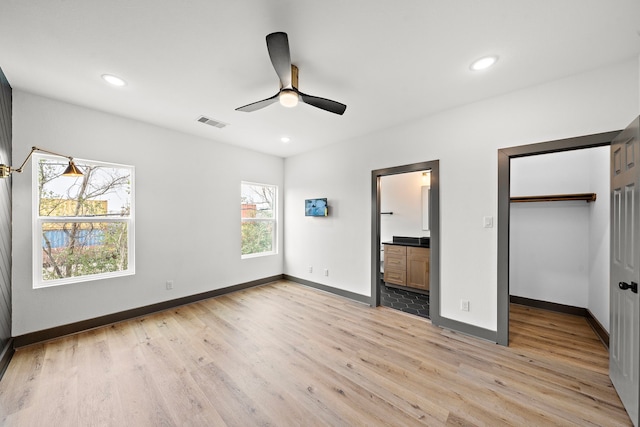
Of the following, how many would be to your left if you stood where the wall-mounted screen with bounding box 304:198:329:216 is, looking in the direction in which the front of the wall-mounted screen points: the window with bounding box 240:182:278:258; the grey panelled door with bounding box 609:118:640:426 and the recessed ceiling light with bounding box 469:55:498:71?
2

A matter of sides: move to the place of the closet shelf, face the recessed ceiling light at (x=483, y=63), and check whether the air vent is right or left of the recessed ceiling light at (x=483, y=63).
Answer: right

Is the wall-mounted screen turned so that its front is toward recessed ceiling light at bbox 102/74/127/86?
yes

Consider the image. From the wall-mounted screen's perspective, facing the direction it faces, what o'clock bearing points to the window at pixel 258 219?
The window is roughly at 2 o'clock from the wall-mounted screen.

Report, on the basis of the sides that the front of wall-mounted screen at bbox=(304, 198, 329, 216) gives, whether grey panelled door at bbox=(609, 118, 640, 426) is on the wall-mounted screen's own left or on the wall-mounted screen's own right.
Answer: on the wall-mounted screen's own left

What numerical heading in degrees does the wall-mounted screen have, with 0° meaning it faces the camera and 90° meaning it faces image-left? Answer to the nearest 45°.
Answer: approximately 45°

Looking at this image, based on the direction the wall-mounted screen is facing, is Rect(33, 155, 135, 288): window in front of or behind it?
in front

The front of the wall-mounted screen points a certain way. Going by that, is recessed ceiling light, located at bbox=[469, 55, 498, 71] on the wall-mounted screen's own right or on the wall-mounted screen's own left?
on the wall-mounted screen's own left

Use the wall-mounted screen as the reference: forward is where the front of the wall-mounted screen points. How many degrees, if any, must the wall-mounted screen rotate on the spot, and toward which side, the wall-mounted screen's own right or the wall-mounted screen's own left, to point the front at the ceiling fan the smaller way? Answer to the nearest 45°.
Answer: approximately 45° to the wall-mounted screen's own left

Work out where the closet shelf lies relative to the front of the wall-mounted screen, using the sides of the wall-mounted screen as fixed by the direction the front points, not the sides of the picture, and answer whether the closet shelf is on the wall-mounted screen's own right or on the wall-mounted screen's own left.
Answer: on the wall-mounted screen's own left
